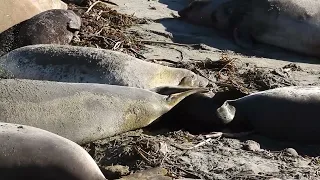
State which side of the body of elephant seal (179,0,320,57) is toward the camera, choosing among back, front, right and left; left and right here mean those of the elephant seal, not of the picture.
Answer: left

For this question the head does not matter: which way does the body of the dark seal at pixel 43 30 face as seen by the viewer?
to the viewer's right
